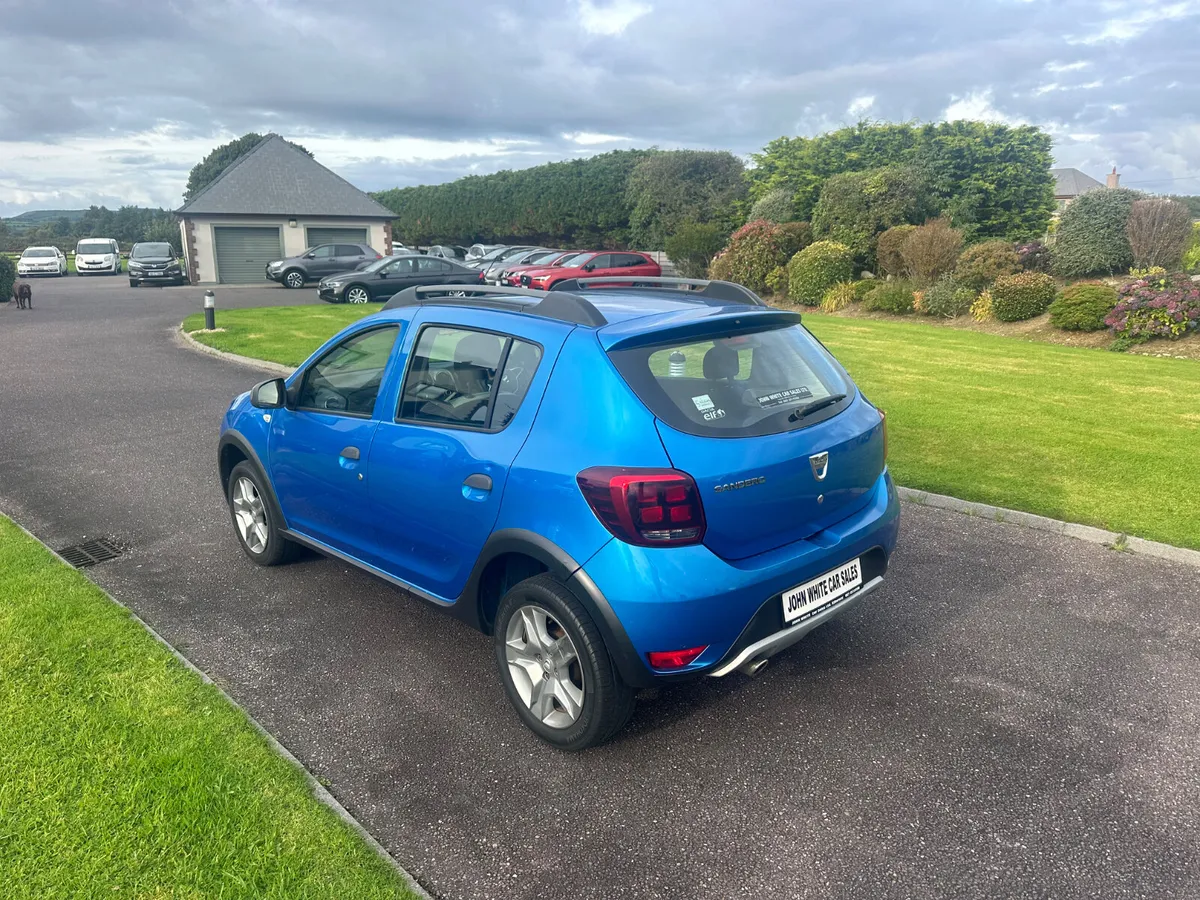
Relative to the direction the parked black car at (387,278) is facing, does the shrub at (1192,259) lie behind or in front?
behind

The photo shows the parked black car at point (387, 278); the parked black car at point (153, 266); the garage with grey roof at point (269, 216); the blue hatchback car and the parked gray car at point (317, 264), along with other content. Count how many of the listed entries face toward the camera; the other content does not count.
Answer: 2

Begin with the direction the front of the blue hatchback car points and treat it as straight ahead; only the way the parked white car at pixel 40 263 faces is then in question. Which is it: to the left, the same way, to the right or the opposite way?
the opposite way

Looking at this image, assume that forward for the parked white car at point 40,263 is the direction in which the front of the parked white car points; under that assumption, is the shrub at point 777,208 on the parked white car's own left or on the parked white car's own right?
on the parked white car's own left

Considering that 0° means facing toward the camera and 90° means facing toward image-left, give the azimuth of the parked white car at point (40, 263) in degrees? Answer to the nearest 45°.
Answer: approximately 0°

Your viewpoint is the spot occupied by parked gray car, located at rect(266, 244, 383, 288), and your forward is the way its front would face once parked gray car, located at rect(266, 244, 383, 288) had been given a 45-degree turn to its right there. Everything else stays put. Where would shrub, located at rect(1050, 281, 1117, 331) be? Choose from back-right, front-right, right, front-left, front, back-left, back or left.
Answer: back

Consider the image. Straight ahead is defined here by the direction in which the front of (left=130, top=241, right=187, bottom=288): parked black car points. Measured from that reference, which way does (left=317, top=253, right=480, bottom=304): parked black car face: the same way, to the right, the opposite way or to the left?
to the right

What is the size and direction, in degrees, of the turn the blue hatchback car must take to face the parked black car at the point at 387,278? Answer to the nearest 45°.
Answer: approximately 45° to its right

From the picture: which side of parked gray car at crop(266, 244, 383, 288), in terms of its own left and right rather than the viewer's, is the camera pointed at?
left

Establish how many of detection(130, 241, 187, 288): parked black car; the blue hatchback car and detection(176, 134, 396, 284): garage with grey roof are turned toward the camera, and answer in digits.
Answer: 2

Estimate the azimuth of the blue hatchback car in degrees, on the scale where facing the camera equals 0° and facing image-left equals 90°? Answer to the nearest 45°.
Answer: approximately 135°

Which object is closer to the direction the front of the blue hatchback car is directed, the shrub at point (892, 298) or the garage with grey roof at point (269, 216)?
the garage with grey roof

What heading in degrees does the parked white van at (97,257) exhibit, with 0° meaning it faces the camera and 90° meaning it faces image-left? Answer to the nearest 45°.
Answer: approximately 0°

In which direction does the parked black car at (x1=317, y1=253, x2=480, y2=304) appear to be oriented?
to the viewer's left

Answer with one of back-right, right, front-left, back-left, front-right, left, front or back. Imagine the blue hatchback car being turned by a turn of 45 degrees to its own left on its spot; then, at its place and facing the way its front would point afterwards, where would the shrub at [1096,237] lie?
back-right

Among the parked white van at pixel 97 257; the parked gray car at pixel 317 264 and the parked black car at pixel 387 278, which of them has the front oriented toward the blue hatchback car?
the parked white van

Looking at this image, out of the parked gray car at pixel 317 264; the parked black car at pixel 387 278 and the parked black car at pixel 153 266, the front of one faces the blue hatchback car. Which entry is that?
the parked black car at pixel 153 266
